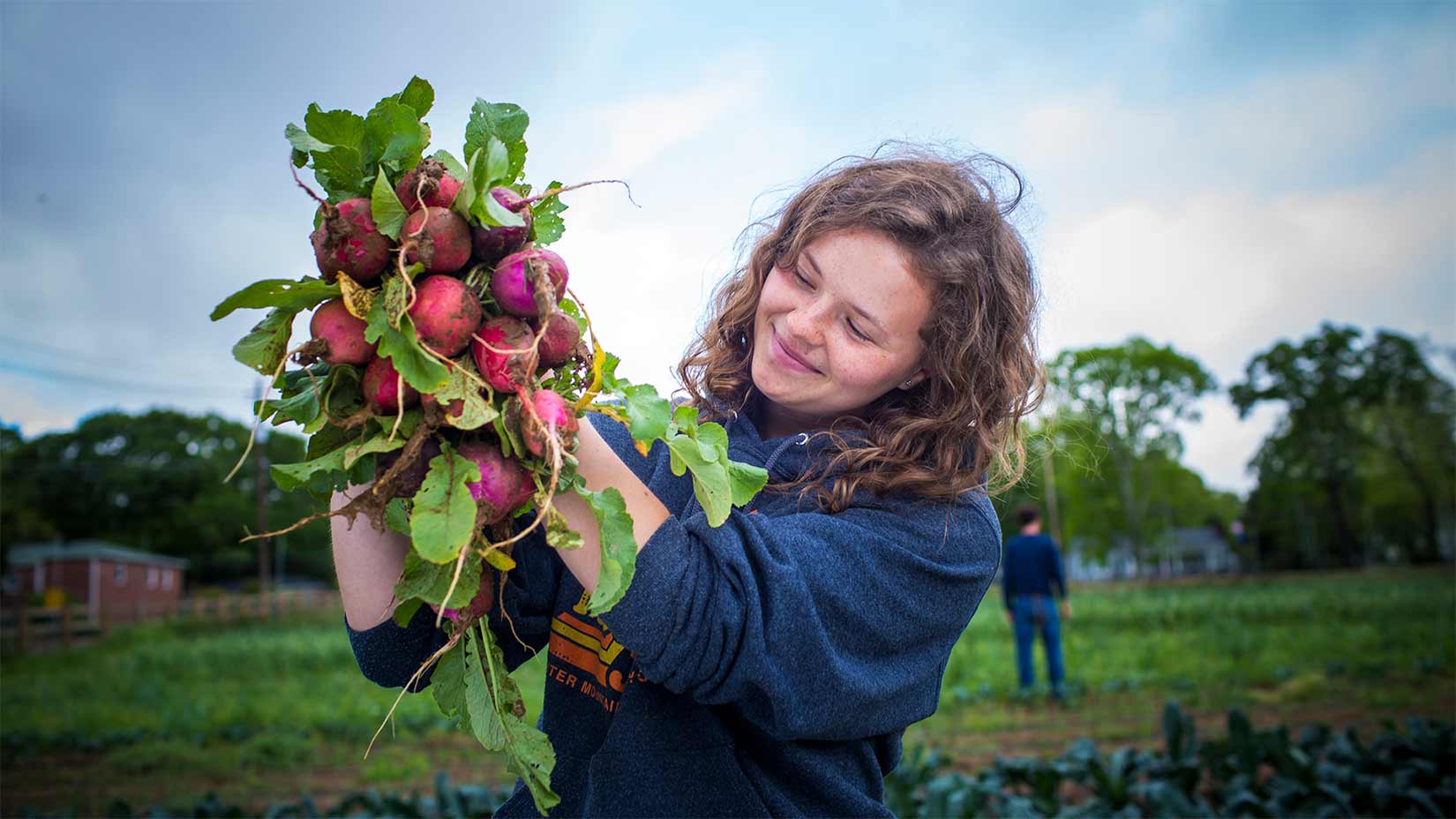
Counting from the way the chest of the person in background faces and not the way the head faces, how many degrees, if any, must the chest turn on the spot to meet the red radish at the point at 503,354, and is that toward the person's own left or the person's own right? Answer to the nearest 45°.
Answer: approximately 180°

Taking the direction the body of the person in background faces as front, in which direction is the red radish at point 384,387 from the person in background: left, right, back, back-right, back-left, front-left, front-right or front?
back

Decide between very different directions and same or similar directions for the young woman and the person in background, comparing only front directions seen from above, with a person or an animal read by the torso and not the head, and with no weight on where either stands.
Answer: very different directions

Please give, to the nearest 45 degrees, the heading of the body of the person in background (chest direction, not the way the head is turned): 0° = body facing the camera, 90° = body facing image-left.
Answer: approximately 180°

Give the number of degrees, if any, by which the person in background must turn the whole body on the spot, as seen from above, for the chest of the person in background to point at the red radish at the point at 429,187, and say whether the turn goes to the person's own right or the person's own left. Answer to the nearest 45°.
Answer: approximately 180°

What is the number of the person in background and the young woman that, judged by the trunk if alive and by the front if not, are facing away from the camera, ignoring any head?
1

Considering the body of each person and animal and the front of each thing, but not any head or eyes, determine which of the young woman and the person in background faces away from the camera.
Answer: the person in background

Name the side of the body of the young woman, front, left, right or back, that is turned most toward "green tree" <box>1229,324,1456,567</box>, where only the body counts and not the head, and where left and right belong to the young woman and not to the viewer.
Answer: back

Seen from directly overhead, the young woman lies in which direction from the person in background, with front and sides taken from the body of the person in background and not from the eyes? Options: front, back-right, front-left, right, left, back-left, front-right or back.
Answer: back

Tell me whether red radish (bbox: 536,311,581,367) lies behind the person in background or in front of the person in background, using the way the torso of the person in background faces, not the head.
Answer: behind

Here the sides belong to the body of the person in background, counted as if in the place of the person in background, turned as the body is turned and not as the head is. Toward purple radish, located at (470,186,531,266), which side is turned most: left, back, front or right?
back
